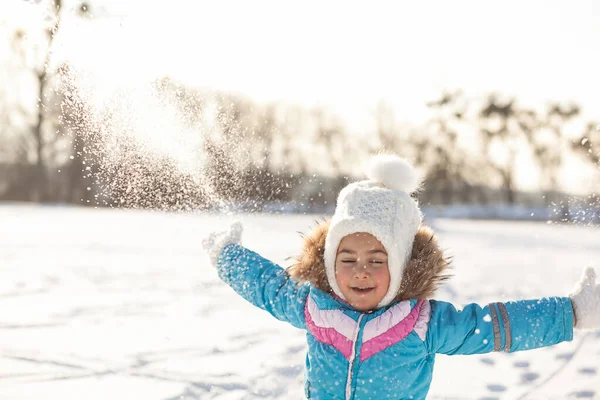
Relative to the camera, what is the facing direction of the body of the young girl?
toward the camera
